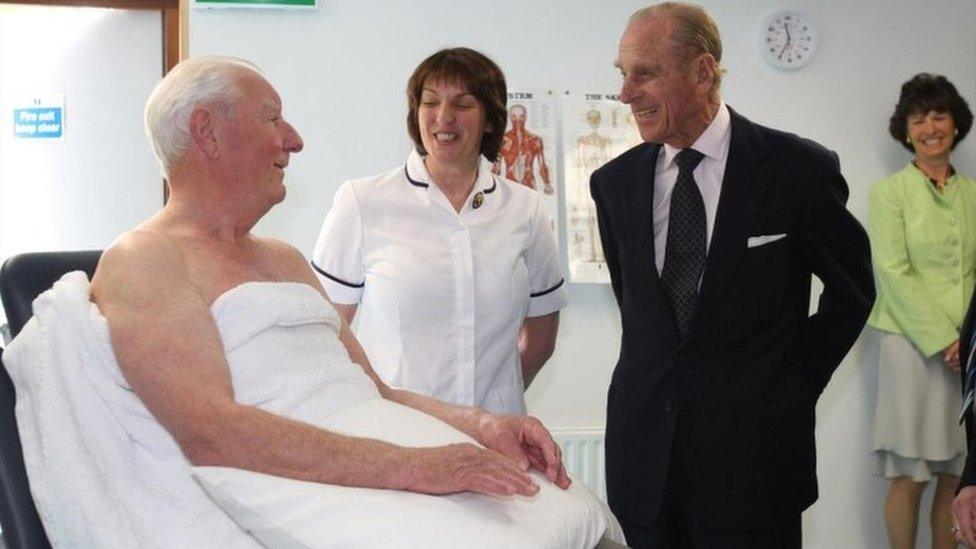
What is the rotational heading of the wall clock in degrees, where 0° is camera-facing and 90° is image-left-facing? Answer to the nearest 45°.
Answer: approximately 0°

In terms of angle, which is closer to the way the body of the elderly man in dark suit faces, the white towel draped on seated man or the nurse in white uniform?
the white towel draped on seated man

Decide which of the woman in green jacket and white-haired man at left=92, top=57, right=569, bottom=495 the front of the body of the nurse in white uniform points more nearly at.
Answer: the white-haired man

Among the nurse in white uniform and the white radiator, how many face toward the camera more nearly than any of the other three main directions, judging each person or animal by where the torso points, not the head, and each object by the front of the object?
2

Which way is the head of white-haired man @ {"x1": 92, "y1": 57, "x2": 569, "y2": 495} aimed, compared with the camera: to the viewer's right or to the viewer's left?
to the viewer's right

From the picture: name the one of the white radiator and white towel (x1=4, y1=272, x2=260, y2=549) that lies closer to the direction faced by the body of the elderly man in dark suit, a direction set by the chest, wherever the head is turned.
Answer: the white towel

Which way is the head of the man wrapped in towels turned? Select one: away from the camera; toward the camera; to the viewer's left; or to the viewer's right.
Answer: to the viewer's right

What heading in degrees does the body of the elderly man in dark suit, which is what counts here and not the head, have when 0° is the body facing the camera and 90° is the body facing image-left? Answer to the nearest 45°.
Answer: approximately 45°
